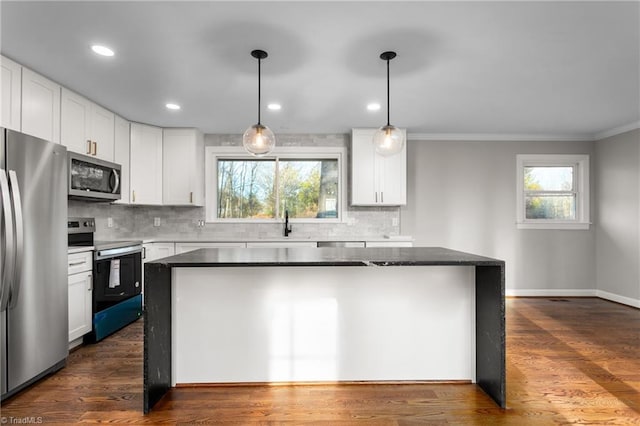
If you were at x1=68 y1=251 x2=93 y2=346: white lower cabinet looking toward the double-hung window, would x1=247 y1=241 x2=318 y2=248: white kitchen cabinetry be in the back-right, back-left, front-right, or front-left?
front-left

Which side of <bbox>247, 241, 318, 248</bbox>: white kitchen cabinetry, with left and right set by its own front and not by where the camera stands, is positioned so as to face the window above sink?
back

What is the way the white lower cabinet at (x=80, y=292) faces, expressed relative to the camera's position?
facing the viewer and to the right of the viewer

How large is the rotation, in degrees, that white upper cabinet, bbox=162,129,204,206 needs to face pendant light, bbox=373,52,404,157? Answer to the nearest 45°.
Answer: approximately 45° to its left

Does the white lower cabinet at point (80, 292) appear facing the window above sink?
no

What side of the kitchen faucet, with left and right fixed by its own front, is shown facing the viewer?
front

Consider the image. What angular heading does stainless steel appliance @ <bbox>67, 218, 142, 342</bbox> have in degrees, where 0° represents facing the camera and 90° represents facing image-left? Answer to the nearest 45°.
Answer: approximately 315°

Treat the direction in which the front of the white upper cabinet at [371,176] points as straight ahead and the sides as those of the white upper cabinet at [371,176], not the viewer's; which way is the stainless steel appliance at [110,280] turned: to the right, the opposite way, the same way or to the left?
to the left

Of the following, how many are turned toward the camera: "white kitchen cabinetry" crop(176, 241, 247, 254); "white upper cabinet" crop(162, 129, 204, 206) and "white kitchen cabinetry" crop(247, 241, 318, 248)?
3

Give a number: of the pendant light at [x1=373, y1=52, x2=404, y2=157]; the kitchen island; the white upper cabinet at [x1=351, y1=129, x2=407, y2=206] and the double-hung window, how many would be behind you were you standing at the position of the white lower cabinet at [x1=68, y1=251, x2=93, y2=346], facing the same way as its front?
0

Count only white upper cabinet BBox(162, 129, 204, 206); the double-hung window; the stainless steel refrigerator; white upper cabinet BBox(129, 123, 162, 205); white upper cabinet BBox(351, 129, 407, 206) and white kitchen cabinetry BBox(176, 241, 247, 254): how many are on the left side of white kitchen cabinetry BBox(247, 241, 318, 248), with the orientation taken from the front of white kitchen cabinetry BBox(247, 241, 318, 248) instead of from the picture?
2

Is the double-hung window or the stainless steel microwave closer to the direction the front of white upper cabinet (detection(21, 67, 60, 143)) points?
the double-hung window

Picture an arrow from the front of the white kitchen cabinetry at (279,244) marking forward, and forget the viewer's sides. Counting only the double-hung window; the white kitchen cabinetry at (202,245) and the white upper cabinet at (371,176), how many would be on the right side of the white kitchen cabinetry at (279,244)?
1

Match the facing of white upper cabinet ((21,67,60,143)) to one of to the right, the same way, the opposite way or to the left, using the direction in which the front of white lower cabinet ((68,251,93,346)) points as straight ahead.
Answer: the same way

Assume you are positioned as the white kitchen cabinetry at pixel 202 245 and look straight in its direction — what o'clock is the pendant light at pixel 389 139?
The pendant light is roughly at 11 o'clock from the white kitchen cabinetry.

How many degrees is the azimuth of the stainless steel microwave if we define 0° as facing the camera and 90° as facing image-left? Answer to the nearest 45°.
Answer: approximately 315°

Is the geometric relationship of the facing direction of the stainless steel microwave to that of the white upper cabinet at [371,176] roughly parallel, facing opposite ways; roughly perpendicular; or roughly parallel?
roughly perpendicular

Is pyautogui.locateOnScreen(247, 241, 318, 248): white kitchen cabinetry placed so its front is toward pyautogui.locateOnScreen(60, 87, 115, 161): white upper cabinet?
no
